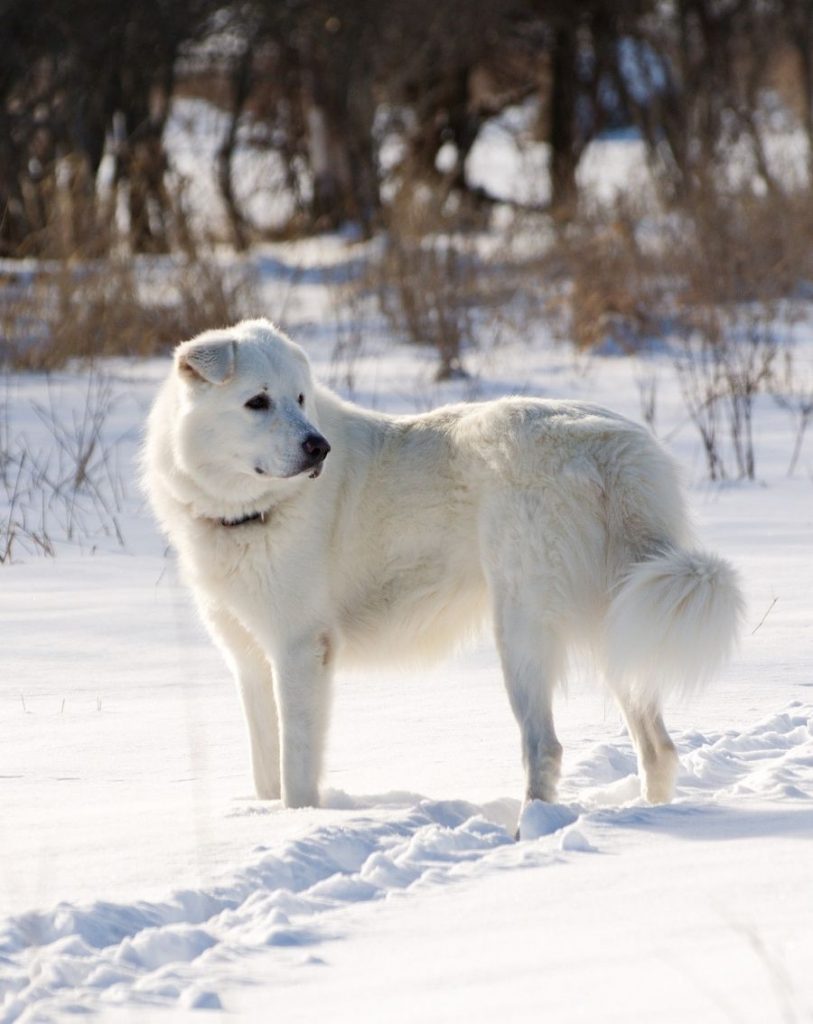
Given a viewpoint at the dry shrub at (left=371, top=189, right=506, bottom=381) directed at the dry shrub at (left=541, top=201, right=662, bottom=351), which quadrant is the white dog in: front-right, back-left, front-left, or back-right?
back-right

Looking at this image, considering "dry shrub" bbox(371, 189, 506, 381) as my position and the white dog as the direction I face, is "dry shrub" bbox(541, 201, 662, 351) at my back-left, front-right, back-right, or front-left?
back-left

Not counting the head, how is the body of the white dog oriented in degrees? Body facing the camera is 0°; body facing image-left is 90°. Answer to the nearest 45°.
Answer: approximately 90°

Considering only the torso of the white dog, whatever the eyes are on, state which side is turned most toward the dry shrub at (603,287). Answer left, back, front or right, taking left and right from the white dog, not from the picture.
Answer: right

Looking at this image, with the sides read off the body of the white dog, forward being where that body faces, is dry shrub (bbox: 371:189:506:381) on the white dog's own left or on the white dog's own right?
on the white dog's own right
